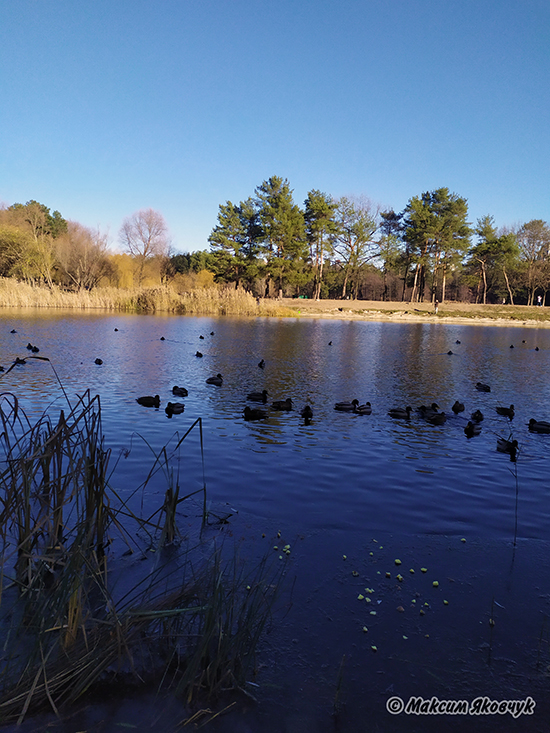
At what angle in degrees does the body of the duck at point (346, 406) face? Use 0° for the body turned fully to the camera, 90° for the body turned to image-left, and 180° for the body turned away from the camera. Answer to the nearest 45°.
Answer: approximately 270°

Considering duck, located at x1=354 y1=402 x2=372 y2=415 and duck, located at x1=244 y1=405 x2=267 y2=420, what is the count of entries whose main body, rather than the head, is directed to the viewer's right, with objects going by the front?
1

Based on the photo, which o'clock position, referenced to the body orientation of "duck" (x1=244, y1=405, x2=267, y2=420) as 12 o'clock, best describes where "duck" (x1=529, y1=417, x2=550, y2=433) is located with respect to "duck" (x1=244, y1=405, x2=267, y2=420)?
"duck" (x1=529, y1=417, x2=550, y2=433) is roughly at 6 o'clock from "duck" (x1=244, y1=405, x2=267, y2=420).

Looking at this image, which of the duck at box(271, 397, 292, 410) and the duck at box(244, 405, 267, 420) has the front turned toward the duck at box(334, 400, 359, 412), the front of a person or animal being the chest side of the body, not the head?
the duck at box(271, 397, 292, 410)

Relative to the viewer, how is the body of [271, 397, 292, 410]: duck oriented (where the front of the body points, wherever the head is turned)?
to the viewer's right

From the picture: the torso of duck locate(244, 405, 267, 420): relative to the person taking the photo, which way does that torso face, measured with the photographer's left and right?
facing to the left of the viewer

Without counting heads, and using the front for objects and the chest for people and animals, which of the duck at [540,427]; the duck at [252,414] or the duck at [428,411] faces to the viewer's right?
the duck at [428,411]

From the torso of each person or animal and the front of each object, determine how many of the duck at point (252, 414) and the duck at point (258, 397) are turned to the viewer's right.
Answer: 1

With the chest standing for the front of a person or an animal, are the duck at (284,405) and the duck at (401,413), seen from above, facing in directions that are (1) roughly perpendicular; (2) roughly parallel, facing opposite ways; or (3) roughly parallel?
roughly parallel

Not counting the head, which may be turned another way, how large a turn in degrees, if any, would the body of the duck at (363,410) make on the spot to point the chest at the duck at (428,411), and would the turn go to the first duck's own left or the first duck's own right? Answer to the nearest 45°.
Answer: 0° — it already faces it

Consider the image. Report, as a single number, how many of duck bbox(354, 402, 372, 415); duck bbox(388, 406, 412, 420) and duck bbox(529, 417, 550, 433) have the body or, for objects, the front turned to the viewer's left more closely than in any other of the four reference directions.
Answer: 1

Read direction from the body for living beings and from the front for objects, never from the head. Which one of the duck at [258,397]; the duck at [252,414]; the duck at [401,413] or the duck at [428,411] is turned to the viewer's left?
the duck at [252,414]
